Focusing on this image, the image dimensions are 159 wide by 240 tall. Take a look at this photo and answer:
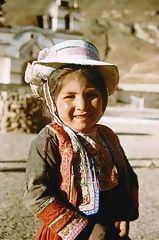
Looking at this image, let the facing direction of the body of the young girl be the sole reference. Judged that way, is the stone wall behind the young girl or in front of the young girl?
behind

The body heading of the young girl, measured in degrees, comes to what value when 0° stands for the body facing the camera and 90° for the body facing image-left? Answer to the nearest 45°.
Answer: approximately 315°

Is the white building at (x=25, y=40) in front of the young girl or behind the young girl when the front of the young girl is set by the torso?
behind
